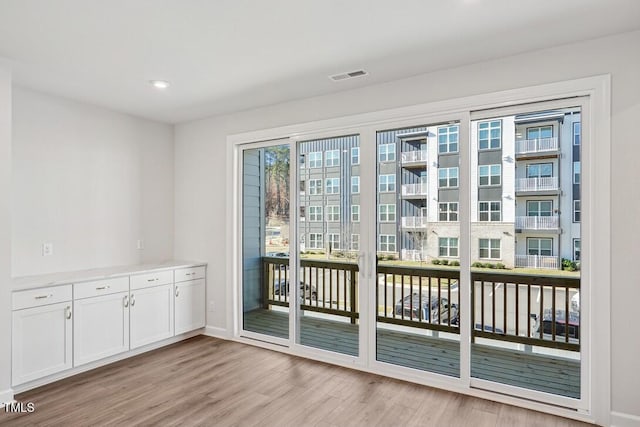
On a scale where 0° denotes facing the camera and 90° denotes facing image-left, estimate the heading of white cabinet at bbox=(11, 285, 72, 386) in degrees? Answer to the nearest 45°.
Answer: approximately 315°

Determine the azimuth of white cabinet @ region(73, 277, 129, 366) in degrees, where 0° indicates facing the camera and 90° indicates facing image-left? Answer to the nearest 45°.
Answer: approximately 315°

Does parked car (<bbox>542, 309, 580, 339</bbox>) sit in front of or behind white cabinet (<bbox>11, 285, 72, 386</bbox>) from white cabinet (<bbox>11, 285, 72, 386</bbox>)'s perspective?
in front

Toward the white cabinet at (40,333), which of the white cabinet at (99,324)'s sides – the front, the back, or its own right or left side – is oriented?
right

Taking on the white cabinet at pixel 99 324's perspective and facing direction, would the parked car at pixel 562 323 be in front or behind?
in front

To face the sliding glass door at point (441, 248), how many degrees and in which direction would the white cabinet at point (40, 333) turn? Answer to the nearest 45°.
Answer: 0° — it already faces it

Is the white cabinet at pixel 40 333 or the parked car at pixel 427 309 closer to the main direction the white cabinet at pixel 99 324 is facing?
the parked car
